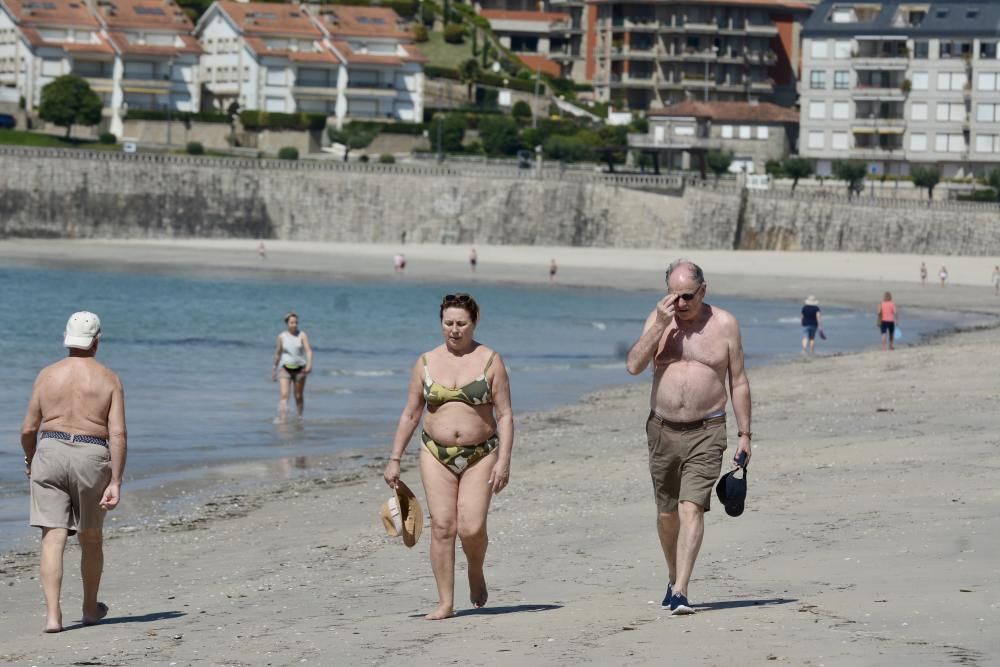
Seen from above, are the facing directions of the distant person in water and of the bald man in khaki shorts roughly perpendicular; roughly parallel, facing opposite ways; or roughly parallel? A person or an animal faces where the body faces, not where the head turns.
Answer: roughly parallel

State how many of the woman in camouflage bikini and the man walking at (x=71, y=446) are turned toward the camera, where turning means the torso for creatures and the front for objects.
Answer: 1

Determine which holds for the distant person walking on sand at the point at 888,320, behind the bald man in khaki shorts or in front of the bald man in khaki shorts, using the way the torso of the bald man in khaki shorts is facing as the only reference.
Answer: behind

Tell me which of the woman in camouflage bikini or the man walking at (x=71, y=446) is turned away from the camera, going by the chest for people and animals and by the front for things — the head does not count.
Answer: the man walking

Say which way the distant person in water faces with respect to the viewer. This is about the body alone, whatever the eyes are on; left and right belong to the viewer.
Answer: facing the viewer

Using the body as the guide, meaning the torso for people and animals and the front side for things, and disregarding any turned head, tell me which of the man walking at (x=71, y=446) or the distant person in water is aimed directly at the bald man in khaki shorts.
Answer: the distant person in water

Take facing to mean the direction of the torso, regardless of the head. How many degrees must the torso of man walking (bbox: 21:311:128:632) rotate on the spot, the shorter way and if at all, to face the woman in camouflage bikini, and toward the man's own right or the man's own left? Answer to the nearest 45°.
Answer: approximately 90° to the man's own right

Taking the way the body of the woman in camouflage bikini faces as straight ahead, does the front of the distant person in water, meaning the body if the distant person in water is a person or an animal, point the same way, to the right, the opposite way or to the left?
the same way

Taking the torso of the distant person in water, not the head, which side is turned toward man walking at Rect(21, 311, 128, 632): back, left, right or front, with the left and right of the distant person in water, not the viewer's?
front

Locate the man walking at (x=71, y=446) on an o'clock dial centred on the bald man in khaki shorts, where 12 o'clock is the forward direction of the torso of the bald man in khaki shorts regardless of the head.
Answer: The man walking is roughly at 3 o'clock from the bald man in khaki shorts.

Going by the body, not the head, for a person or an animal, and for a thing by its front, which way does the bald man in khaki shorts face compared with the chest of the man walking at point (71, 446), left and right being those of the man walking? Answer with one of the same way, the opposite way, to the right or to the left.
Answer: the opposite way

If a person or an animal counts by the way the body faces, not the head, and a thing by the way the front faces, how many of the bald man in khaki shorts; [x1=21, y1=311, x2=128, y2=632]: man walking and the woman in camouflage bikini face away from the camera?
1

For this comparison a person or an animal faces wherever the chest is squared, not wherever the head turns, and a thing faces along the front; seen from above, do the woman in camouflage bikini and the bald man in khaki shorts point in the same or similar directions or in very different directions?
same or similar directions

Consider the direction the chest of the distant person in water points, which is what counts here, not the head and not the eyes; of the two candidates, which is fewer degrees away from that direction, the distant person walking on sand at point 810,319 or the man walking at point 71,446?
the man walking

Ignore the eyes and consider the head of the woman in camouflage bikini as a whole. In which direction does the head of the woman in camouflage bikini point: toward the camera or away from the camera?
toward the camera

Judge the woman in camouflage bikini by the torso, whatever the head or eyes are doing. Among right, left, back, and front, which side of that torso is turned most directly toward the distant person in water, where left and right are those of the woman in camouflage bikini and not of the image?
back

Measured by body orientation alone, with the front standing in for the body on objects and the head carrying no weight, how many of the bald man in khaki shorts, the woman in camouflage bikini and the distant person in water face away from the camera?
0

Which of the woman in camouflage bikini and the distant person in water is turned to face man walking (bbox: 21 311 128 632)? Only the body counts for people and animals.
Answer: the distant person in water

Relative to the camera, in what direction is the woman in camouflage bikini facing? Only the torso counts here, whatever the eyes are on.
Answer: toward the camera
